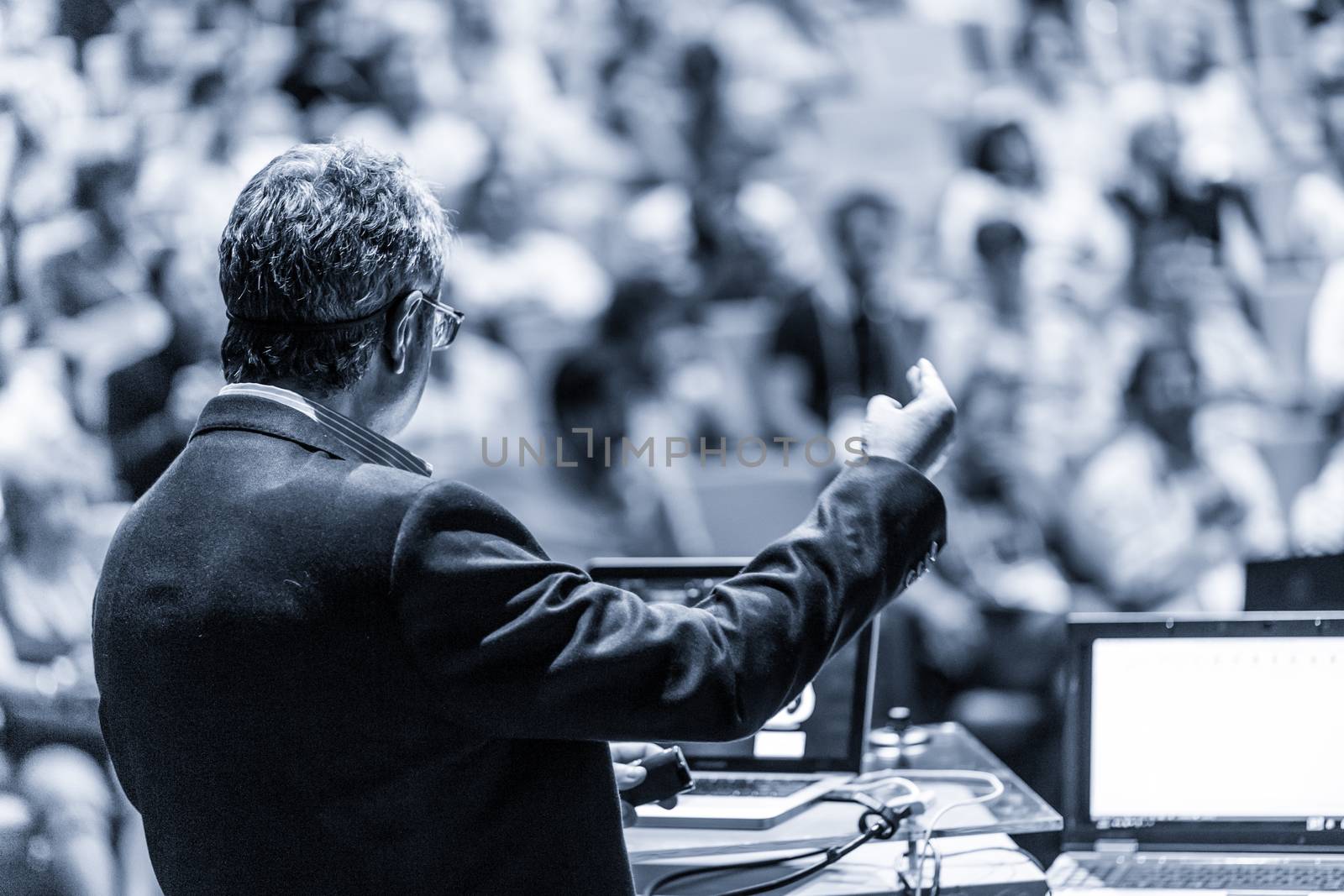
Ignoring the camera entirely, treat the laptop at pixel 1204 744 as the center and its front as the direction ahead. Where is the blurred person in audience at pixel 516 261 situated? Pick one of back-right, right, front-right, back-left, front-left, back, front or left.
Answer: back-right

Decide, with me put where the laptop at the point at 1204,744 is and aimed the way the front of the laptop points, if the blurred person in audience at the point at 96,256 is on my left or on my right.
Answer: on my right

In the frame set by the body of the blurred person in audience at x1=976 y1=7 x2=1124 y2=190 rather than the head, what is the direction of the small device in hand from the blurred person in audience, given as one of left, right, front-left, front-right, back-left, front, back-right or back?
front

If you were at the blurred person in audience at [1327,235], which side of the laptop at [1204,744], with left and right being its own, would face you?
back

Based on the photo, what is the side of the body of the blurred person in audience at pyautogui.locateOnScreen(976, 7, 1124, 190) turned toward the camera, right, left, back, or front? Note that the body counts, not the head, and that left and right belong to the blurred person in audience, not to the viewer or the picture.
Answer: front

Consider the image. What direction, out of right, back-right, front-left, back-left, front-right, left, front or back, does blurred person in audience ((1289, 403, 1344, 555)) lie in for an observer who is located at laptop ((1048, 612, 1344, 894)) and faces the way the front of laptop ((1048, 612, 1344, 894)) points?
back

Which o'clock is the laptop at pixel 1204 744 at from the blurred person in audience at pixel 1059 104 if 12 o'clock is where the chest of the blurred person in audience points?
The laptop is roughly at 12 o'clock from the blurred person in audience.

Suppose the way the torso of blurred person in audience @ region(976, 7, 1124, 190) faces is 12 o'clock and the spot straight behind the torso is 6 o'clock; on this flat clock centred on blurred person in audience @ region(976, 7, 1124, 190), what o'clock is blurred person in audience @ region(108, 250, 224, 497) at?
blurred person in audience @ region(108, 250, 224, 497) is roughly at 2 o'clock from blurred person in audience @ region(976, 7, 1124, 190).

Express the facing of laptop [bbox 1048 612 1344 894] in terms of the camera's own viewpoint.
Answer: facing the viewer
